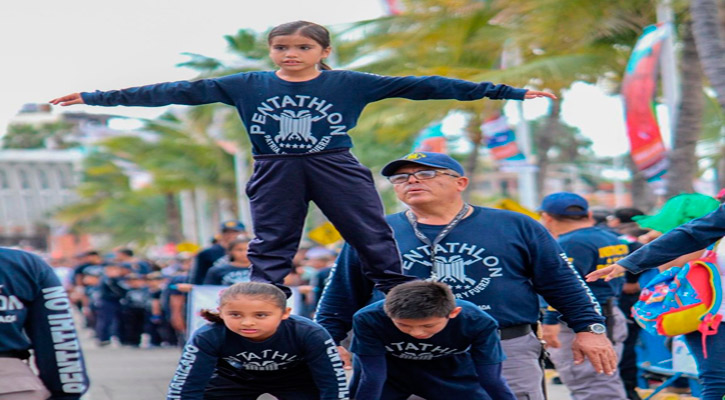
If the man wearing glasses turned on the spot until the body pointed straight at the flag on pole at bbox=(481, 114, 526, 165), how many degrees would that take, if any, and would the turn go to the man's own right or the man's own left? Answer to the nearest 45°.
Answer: approximately 135° to the man's own right

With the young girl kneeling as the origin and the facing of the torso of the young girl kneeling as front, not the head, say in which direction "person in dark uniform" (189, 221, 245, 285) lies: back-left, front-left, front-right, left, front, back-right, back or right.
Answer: back

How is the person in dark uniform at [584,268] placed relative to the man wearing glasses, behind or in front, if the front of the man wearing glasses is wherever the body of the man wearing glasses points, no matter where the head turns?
behind

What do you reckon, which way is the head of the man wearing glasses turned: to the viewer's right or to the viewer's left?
to the viewer's left

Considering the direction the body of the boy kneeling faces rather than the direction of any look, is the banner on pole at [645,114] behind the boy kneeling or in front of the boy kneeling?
behind

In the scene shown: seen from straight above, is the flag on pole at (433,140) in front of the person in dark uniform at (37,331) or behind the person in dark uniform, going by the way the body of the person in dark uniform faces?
behind
